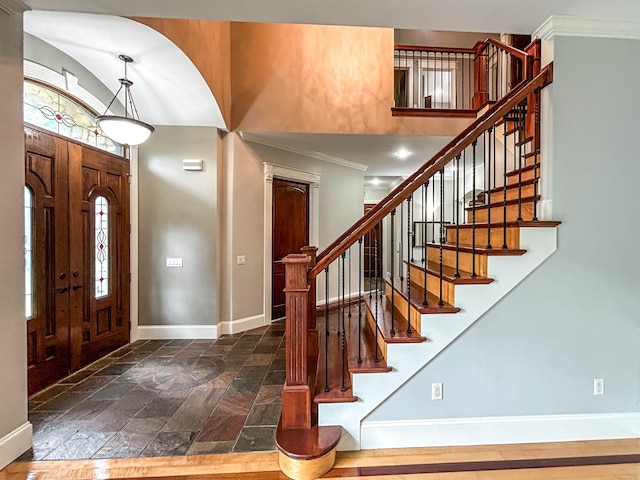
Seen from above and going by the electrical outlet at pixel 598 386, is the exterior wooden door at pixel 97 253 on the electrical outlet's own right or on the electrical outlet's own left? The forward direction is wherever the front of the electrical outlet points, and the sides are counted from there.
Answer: on the electrical outlet's own right

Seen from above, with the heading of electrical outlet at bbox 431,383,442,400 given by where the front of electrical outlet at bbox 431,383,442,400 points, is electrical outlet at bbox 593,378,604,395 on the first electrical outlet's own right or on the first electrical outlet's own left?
on the first electrical outlet's own left

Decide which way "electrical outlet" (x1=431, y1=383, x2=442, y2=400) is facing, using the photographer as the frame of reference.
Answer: facing the viewer

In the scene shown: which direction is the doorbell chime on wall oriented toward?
toward the camera

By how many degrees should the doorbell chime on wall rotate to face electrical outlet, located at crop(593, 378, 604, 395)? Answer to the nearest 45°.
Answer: approximately 45° to its left

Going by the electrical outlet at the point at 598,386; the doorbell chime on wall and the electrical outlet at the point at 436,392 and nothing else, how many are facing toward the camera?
3

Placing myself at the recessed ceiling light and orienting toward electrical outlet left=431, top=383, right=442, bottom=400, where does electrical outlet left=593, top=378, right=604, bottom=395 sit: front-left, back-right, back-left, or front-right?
front-left

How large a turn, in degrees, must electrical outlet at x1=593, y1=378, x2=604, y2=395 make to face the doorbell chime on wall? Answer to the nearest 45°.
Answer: approximately 90° to its right

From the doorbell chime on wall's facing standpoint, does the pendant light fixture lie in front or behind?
in front

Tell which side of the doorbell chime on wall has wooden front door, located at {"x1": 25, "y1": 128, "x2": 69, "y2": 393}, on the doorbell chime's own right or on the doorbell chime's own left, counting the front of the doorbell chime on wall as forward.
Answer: on the doorbell chime's own right

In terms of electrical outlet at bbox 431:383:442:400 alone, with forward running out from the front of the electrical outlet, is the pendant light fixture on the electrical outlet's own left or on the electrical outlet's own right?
on the electrical outlet's own right
